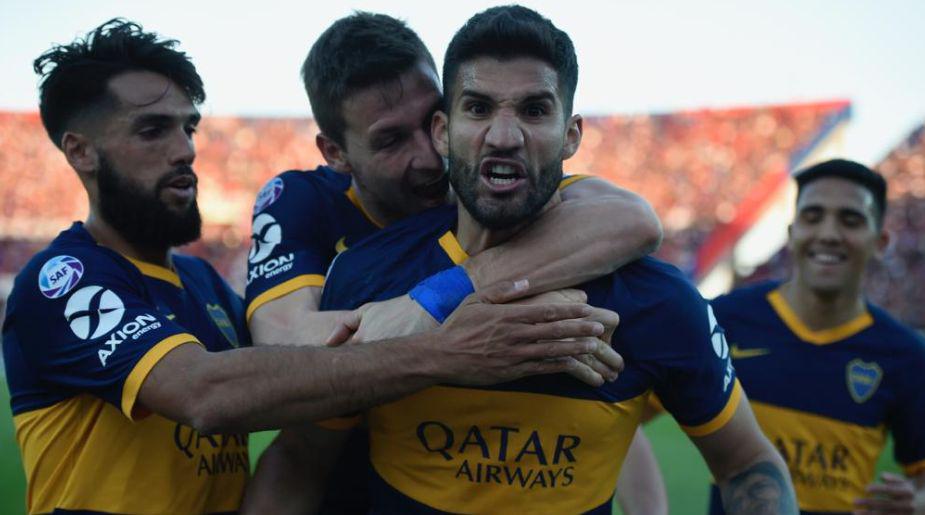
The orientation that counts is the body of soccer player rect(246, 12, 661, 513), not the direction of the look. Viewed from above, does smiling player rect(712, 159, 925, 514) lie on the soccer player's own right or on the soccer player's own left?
on the soccer player's own left

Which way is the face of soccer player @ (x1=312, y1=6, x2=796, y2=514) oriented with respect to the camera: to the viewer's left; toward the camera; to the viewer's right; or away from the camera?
toward the camera

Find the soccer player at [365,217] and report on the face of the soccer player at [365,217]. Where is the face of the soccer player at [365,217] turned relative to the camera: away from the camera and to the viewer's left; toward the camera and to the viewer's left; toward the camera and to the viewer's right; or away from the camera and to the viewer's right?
toward the camera and to the viewer's right

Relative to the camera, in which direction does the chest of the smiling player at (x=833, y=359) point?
toward the camera

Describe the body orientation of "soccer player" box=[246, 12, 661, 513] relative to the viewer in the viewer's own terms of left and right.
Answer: facing the viewer and to the right of the viewer

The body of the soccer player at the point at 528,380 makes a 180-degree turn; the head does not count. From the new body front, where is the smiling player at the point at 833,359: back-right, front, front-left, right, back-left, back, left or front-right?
front-right

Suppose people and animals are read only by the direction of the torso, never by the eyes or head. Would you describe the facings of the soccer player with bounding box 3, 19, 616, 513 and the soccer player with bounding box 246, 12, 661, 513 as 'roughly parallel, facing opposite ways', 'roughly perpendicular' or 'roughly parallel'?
roughly parallel

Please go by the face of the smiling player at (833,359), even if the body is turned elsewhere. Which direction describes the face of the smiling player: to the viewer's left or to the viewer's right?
to the viewer's left

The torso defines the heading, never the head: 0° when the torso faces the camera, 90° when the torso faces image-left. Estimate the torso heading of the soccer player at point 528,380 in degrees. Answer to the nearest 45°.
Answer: approximately 0°

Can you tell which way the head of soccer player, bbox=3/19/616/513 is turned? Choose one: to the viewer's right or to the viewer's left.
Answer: to the viewer's right

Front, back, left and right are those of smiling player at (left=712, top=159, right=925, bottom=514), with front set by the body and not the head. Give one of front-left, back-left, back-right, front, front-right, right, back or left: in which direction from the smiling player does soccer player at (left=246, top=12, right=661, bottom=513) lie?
front-right

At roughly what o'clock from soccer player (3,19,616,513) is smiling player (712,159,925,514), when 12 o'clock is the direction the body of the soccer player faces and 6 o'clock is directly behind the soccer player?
The smiling player is roughly at 10 o'clock from the soccer player.
